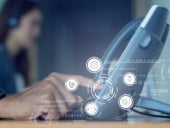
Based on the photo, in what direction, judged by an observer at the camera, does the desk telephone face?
facing to the left of the viewer
